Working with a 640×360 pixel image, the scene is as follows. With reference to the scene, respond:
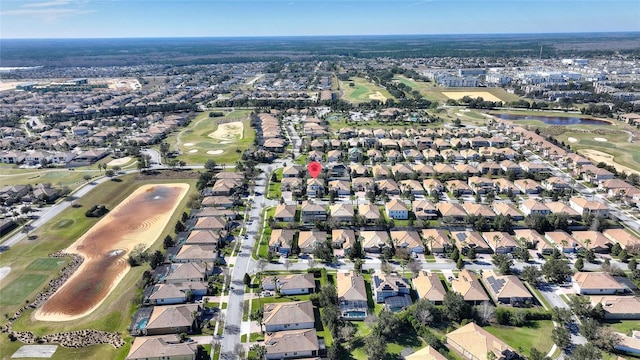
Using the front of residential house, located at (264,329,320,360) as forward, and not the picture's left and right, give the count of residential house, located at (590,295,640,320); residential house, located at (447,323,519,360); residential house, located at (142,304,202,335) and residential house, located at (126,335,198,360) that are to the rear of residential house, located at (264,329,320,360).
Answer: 2

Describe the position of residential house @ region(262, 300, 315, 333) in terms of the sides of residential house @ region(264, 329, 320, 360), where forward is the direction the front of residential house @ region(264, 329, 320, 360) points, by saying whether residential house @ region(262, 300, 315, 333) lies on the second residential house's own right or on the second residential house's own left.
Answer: on the second residential house's own right

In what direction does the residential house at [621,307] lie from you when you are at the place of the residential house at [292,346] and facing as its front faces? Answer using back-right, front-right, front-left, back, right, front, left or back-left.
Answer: back

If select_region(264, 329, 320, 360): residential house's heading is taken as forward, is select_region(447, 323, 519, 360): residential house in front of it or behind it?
behind

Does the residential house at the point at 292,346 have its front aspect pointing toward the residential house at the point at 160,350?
yes

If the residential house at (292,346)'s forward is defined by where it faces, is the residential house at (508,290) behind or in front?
behind

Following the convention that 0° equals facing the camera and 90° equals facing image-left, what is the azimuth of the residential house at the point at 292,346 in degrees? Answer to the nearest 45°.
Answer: approximately 90°

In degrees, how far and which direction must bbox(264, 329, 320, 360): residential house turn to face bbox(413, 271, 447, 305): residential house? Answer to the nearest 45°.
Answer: approximately 135° to its right
